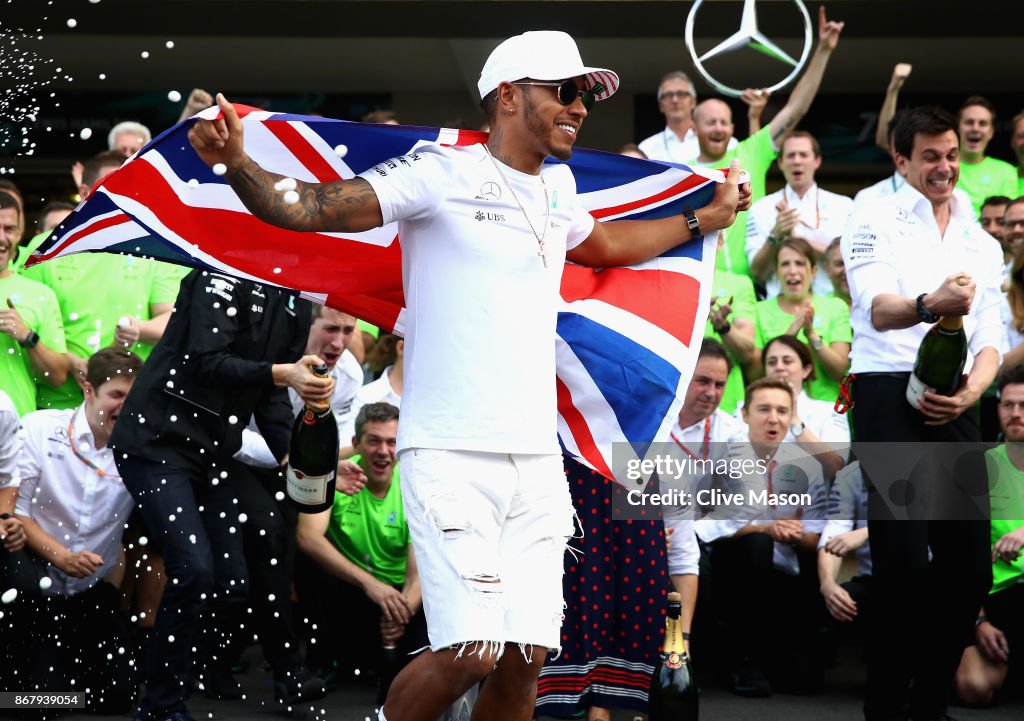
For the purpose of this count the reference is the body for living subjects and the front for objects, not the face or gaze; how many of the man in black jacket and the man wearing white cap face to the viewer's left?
0

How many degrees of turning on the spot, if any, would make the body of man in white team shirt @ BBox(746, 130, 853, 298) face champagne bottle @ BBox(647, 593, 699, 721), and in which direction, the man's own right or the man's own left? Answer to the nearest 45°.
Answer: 0° — they already face it

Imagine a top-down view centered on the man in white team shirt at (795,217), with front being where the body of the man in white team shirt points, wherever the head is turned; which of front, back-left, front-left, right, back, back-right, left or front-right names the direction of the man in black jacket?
front-right

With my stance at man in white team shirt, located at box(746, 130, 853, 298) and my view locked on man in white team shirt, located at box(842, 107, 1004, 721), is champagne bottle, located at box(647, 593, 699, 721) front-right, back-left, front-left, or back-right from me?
front-right

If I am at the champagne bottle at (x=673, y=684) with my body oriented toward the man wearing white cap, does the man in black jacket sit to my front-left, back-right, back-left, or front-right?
front-right

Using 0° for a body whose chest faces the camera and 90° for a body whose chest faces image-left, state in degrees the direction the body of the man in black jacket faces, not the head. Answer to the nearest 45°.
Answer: approximately 315°

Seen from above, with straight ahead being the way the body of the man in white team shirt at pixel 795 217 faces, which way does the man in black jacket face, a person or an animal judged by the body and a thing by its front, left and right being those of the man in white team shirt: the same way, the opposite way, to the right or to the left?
to the left

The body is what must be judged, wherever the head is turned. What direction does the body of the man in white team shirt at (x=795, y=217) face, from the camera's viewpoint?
toward the camera

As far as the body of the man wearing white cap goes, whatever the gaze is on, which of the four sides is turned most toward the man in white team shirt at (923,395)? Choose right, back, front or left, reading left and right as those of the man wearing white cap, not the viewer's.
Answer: left

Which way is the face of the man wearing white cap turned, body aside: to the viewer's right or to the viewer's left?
to the viewer's right

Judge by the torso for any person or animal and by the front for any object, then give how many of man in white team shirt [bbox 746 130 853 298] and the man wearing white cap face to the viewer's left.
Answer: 0

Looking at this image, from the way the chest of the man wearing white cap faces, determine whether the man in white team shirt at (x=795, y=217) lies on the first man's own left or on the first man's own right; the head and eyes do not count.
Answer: on the first man's own left

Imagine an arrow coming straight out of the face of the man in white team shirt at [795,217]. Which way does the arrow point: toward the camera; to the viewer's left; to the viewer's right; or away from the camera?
toward the camera

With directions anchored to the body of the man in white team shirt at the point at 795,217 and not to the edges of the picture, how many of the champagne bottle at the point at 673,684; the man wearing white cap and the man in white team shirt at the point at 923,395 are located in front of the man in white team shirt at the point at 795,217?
3
